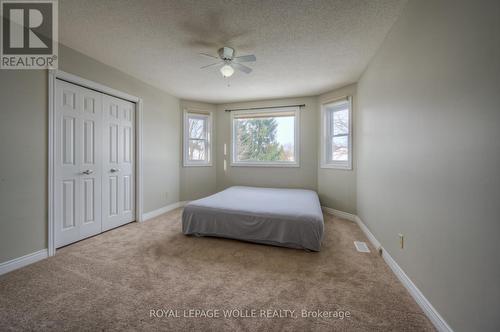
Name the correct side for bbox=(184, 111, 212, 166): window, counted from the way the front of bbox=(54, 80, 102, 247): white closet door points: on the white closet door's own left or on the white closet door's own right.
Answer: on the white closet door's own left

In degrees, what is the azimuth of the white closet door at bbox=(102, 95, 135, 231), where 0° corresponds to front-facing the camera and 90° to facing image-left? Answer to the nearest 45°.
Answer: approximately 315°

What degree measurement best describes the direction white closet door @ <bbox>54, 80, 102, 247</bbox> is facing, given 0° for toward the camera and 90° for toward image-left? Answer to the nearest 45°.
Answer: approximately 315°

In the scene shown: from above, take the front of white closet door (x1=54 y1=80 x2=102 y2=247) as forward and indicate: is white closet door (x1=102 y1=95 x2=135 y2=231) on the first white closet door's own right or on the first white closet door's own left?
on the first white closet door's own left

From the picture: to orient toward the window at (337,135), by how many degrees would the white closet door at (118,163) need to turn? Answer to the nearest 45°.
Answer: approximately 45° to its left

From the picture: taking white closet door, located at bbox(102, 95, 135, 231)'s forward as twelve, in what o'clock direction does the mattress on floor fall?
The mattress on floor is roughly at 12 o'clock from the white closet door.

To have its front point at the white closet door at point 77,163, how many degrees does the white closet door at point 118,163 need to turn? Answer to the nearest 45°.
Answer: approximately 90° to its right

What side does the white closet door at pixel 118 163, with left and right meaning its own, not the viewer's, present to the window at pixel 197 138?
left
